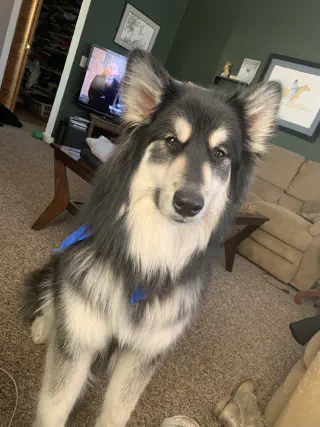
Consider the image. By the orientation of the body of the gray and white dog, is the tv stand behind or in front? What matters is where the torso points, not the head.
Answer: behind

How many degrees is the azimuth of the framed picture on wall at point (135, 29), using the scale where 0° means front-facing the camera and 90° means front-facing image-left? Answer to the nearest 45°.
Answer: approximately 315°

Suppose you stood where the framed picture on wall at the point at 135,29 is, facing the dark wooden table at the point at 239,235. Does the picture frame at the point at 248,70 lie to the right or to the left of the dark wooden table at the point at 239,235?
left

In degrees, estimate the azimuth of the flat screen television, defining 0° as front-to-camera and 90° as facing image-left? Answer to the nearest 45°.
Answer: approximately 315°

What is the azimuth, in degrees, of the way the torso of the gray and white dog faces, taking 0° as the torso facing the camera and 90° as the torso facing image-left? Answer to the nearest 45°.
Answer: approximately 0°

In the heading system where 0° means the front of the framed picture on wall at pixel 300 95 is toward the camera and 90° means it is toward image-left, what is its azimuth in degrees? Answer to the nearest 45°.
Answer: approximately 45°
